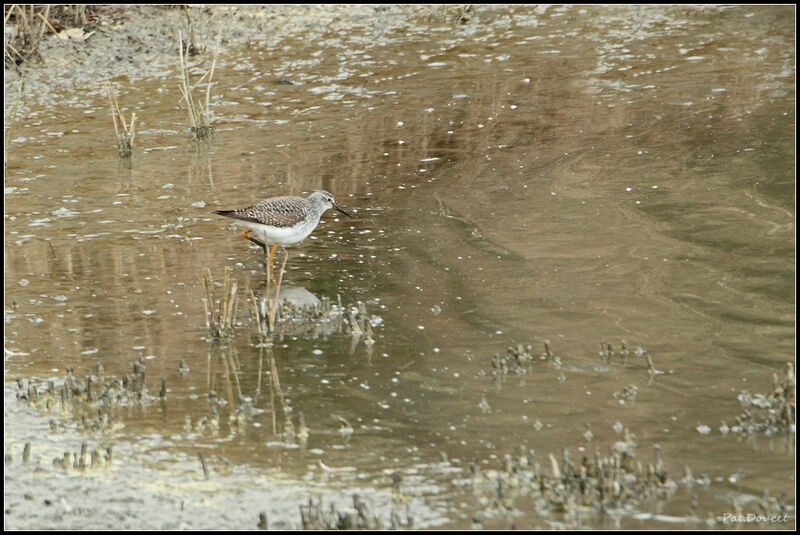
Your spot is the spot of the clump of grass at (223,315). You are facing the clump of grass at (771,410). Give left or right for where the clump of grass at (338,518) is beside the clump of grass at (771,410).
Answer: right

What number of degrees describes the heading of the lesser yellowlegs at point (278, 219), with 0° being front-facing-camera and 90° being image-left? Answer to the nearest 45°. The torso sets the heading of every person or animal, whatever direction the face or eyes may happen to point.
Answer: approximately 270°

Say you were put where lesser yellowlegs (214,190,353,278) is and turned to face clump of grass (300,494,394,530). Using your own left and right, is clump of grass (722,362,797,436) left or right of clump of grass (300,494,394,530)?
left

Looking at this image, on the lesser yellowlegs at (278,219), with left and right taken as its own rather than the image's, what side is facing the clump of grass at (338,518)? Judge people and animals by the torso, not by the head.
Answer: right

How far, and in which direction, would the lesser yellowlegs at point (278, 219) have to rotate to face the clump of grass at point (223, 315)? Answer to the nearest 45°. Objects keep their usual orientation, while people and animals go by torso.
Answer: approximately 90° to its right

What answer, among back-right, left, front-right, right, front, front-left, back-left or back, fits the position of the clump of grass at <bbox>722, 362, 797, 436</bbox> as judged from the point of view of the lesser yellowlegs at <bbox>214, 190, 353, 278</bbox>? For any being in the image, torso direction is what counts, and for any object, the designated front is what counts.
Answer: front-right
